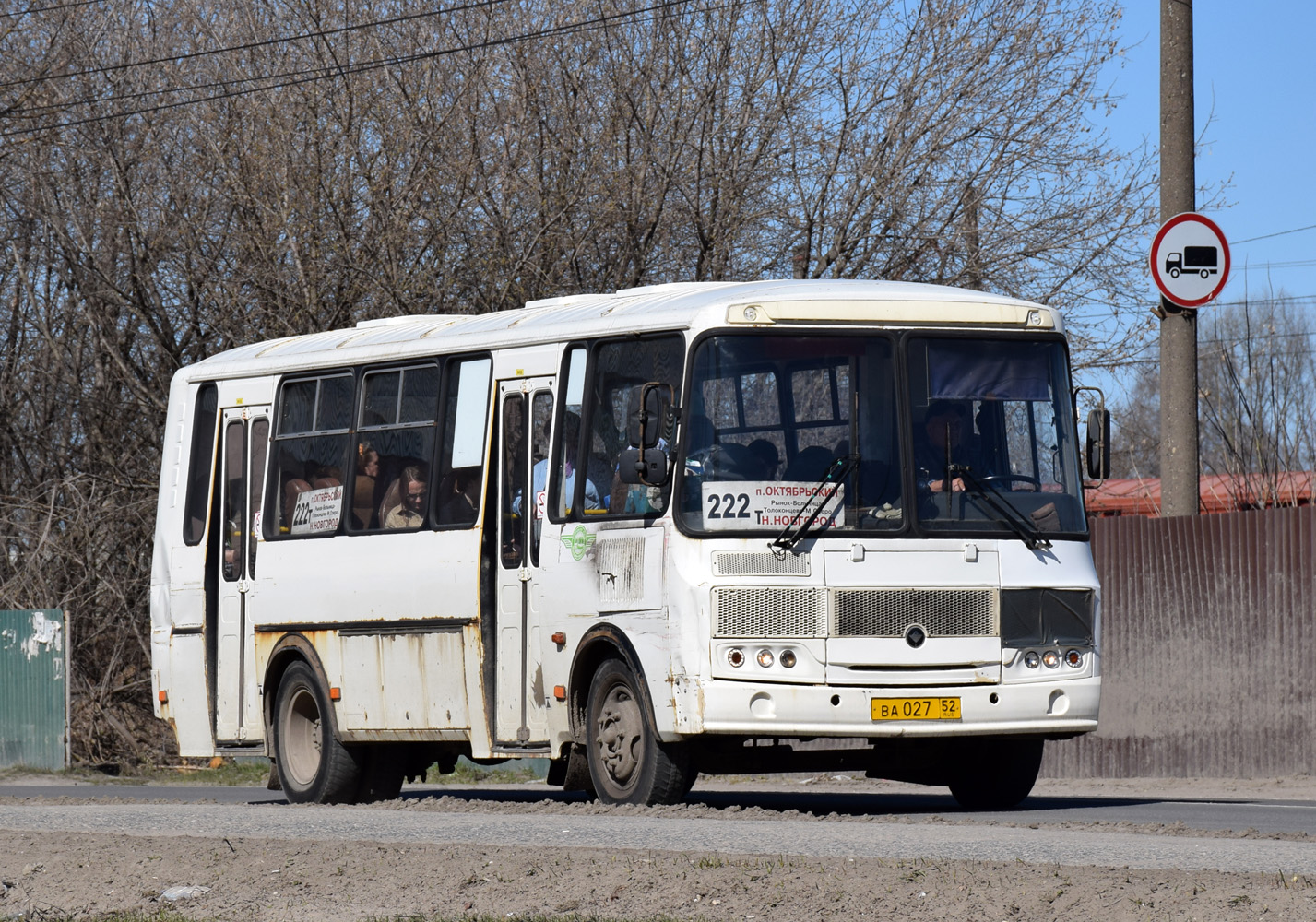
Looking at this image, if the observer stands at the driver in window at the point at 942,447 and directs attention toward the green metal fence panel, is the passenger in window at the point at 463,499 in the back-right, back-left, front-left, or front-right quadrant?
front-left

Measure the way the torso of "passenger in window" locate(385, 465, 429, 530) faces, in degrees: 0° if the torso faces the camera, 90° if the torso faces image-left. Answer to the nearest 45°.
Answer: approximately 315°

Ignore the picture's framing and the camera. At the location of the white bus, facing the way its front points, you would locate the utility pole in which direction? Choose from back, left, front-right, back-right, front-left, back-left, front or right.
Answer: left

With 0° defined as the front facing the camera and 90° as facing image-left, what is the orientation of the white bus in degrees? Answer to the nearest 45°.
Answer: approximately 315°

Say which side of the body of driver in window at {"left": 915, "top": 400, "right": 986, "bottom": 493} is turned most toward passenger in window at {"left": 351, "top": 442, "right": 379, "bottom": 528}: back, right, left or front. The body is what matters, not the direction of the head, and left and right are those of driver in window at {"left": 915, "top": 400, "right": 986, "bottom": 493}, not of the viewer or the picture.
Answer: back

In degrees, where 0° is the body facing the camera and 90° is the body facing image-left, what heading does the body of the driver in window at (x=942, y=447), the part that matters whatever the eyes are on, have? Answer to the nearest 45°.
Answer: approximately 315°

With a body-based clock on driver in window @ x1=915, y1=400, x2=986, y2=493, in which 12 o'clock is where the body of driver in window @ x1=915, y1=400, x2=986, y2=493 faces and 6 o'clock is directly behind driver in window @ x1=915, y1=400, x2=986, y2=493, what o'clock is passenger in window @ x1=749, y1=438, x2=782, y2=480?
passenger in window @ x1=749, y1=438, x2=782, y2=480 is roughly at 4 o'clock from driver in window @ x1=915, y1=400, x2=986, y2=493.

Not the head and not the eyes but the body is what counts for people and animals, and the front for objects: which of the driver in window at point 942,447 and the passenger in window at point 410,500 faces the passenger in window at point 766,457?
the passenger in window at point 410,500

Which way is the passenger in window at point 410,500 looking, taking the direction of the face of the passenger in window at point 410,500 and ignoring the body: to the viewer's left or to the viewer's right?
to the viewer's right

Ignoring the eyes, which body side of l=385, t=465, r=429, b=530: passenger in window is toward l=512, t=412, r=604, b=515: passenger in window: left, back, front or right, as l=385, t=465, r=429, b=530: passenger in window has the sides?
front

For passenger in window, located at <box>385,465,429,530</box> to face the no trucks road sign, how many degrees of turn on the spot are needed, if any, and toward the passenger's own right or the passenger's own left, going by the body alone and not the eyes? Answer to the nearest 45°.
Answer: approximately 45° to the passenger's own left

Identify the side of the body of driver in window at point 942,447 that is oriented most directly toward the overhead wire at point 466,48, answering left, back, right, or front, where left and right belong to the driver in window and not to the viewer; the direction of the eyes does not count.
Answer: back

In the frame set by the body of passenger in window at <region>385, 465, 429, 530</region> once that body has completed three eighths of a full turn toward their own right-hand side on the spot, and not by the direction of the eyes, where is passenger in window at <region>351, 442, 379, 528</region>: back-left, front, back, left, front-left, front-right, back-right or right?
front-right

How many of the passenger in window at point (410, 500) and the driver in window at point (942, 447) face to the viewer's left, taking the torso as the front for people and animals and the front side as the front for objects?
0

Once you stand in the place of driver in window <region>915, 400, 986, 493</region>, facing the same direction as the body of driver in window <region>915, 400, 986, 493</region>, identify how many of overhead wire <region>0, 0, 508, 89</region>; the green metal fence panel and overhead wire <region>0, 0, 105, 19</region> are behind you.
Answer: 3

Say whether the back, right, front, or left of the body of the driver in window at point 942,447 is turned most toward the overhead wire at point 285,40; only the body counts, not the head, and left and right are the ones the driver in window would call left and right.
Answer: back

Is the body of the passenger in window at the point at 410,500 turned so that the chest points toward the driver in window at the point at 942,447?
yes
